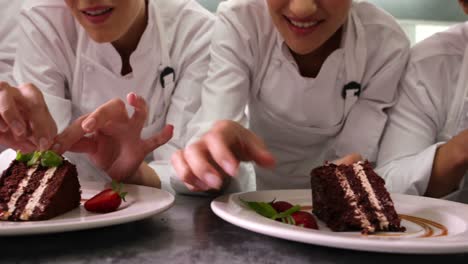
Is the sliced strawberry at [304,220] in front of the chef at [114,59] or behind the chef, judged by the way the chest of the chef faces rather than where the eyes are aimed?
in front

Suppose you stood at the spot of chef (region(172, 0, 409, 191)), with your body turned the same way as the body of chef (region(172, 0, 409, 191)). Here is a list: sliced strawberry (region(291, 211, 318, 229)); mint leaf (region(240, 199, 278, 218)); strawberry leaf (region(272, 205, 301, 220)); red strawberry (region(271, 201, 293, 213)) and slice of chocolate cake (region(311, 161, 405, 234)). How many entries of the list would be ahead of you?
5

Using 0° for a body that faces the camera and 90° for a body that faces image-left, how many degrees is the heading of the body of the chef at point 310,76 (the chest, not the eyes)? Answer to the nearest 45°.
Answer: approximately 0°

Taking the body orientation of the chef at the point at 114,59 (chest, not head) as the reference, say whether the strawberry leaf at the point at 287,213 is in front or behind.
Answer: in front

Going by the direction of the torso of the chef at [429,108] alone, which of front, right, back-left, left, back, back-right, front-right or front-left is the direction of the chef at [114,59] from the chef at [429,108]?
right

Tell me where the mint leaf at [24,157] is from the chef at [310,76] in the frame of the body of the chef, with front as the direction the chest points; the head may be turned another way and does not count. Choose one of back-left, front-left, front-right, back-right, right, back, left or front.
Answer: front-right

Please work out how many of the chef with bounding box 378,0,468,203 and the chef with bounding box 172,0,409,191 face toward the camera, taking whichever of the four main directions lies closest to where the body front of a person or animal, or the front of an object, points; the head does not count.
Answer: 2

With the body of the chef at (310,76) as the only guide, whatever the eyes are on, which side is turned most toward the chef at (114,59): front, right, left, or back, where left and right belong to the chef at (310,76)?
right

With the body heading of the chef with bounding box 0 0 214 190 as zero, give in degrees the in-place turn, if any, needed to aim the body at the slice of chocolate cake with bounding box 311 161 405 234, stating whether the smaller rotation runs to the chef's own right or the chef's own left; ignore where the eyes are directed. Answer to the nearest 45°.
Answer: approximately 45° to the chef's own left

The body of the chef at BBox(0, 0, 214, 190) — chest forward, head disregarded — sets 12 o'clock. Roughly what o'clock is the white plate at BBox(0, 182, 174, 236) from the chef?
The white plate is roughly at 12 o'clock from the chef.
